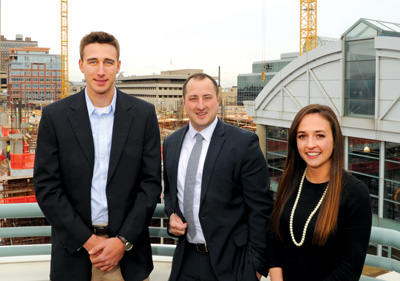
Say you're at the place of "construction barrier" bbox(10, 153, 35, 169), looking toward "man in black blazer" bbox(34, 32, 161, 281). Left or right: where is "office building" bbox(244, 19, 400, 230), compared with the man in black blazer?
left

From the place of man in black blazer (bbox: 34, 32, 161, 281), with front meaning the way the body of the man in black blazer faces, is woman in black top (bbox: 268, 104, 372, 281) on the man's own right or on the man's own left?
on the man's own left

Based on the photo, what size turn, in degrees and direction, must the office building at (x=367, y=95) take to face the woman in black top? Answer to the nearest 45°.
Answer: approximately 45° to its left

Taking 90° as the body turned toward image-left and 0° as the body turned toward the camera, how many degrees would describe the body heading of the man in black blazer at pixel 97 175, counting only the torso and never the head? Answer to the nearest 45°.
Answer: approximately 0°

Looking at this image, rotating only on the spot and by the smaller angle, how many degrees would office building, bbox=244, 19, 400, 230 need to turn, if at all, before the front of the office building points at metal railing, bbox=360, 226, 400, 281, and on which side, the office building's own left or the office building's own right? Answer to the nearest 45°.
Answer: approximately 45° to the office building's own left

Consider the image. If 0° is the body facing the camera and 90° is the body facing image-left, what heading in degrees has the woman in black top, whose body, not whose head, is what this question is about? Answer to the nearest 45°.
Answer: approximately 45°
